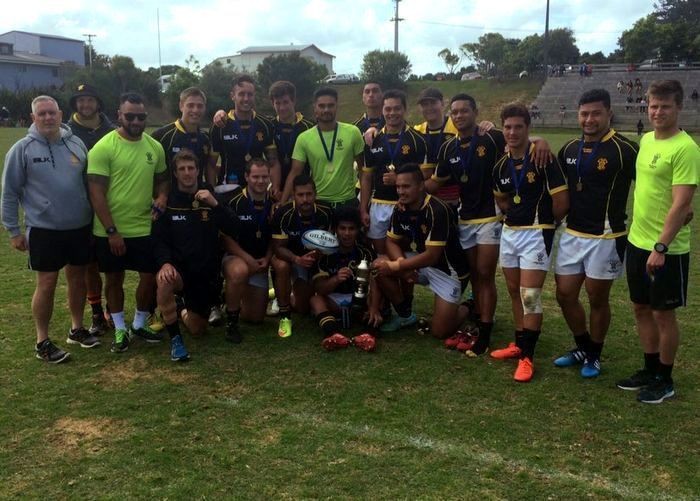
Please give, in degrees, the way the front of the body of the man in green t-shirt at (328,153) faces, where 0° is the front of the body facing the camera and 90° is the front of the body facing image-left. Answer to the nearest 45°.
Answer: approximately 0°

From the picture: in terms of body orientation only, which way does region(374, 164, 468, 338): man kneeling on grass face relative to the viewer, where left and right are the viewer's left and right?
facing the viewer and to the left of the viewer

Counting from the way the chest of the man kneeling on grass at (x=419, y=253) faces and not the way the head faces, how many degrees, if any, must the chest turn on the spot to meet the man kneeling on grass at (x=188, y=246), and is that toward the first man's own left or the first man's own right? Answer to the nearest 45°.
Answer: approximately 45° to the first man's own right

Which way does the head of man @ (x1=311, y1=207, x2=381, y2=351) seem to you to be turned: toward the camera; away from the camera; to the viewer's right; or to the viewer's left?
toward the camera

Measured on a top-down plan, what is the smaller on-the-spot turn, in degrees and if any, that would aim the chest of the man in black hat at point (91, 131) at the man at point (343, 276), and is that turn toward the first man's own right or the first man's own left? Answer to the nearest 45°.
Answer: approximately 45° to the first man's own left

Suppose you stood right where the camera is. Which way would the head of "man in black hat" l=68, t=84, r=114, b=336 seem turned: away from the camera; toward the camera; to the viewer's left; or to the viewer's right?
toward the camera

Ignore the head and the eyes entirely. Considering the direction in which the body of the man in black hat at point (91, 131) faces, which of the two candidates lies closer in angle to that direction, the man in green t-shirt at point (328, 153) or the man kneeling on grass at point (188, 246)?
the man kneeling on grass

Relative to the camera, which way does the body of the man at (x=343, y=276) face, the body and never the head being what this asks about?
toward the camera

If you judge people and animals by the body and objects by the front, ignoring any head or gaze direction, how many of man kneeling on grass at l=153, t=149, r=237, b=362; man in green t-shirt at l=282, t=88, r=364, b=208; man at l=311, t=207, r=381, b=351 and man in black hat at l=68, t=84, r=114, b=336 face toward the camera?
4

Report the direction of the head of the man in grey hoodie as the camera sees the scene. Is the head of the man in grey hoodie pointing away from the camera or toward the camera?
toward the camera

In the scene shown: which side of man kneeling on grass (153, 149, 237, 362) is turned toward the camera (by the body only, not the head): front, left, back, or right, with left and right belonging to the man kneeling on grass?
front

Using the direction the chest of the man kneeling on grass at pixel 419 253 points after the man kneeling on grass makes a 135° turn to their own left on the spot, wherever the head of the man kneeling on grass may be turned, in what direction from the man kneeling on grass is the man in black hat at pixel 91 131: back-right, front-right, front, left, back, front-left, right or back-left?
back

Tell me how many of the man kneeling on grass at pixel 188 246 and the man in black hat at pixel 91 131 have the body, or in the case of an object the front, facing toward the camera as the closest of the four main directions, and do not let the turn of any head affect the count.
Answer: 2

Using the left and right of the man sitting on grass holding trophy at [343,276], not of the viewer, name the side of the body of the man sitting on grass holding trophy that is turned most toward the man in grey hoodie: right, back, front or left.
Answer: right

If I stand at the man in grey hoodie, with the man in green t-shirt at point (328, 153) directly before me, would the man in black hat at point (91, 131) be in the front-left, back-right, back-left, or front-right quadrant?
front-left
